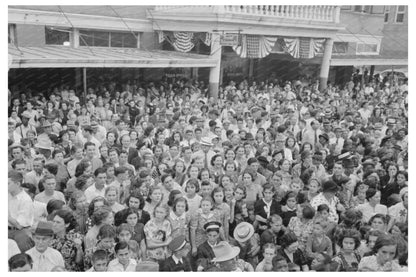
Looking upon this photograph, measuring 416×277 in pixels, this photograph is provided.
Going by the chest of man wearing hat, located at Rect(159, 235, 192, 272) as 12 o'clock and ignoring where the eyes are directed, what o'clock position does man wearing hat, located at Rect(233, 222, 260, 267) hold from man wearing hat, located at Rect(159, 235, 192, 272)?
man wearing hat, located at Rect(233, 222, 260, 267) is roughly at 10 o'clock from man wearing hat, located at Rect(159, 235, 192, 272).

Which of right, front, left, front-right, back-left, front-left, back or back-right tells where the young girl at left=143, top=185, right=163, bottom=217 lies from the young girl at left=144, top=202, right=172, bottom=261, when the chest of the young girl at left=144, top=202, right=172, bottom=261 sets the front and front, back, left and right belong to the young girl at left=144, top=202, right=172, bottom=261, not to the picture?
back

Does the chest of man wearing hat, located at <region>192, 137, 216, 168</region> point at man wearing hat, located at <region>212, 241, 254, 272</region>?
yes

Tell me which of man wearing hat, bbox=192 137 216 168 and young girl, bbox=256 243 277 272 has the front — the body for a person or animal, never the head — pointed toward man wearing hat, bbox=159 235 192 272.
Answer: man wearing hat, bbox=192 137 216 168

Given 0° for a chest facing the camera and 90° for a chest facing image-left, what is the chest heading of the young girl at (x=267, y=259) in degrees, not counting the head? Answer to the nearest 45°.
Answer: approximately 0°

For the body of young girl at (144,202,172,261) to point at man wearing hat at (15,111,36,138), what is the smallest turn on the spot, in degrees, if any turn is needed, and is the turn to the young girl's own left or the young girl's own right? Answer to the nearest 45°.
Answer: approximately 135° to the young girl's own right

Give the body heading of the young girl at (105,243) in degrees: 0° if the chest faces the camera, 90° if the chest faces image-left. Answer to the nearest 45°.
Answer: approximately 315°

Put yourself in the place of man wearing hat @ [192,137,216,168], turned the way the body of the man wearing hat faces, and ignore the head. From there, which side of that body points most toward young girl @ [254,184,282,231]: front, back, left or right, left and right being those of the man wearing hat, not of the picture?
front

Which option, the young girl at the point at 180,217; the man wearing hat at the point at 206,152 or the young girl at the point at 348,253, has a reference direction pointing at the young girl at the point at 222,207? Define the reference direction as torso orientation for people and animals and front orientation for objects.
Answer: the man wearing hat

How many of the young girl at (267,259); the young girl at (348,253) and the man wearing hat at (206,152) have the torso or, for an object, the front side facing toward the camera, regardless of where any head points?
3

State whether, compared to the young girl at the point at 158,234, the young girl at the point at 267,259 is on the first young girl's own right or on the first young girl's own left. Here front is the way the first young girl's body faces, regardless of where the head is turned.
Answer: on the first young girl's own left

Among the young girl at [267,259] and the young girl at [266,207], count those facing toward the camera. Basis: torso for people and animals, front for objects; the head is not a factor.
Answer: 2

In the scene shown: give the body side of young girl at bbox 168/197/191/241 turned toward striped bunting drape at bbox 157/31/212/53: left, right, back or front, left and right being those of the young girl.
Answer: back

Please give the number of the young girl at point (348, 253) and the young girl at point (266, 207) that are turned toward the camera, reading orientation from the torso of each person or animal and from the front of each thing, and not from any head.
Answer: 2

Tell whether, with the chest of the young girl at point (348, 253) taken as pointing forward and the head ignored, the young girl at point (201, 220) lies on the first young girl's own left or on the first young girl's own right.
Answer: on the first young girl's own right
